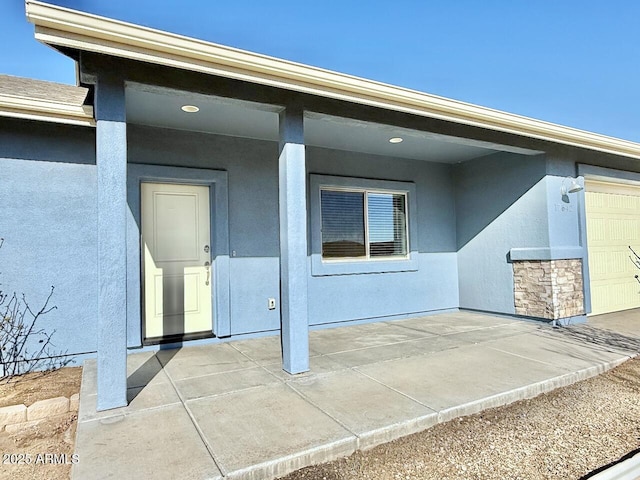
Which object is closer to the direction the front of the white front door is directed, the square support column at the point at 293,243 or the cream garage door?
the square support column

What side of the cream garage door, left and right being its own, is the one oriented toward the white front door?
right

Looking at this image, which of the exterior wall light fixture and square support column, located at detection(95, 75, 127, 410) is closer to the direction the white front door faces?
the square support column

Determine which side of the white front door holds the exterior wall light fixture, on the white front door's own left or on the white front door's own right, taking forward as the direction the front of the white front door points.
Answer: on the white front door's own left

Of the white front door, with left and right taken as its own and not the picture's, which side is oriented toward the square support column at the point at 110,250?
front

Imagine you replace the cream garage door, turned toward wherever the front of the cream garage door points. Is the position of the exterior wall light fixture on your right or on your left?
on your right

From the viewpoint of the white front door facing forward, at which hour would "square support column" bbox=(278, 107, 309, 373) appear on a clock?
The square support column is roughly at 11 o'clock from the white front door.

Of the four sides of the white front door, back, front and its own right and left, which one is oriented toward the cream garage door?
left

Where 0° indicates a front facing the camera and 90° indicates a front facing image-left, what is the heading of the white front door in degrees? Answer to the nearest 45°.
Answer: approximately 0°
